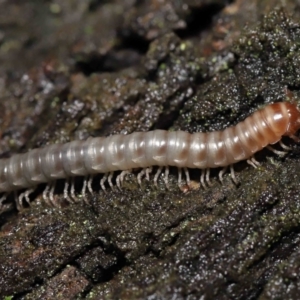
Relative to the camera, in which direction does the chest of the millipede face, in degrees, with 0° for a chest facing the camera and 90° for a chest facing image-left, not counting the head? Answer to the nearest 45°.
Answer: approximately 270°
